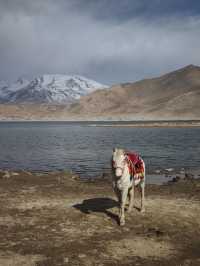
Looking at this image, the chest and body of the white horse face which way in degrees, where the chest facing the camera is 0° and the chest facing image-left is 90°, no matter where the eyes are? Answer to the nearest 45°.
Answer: approximately 45°
